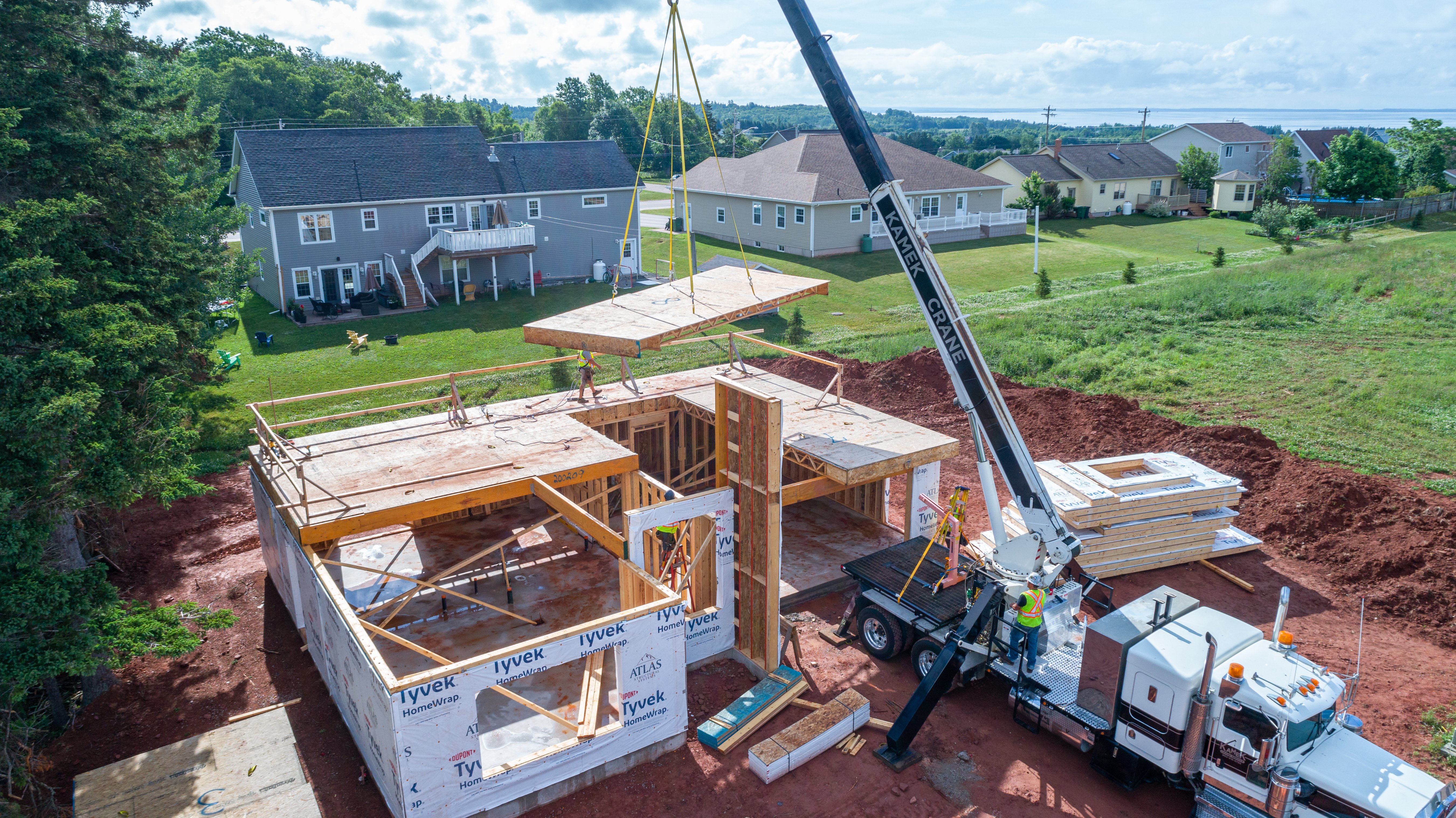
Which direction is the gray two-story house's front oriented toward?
away from the camera

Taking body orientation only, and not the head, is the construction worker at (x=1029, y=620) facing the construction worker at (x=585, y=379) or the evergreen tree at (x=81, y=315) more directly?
the construction worker

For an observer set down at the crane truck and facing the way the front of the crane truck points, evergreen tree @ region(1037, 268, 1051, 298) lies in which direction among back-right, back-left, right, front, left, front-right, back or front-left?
back-left

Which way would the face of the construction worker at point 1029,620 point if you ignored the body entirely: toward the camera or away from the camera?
away from the camera

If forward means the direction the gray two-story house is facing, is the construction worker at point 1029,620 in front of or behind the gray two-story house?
behind

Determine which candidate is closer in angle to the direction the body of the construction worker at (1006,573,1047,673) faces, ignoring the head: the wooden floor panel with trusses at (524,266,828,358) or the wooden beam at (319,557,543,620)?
the wooden floor panel with trusses

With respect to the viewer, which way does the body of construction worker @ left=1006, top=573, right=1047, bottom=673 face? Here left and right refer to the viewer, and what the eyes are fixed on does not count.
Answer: facing away from the viewer and to the left of the viewer

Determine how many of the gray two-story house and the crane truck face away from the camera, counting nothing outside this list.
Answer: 1

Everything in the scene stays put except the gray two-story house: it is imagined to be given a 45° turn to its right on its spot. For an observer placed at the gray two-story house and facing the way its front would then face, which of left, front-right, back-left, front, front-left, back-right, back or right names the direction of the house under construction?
back-right

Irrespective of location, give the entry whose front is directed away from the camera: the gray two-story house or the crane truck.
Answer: the gray two-story house
